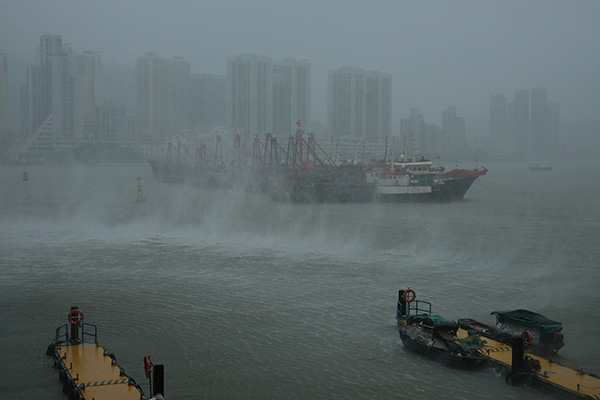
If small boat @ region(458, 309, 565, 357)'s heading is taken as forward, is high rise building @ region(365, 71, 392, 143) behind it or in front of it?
in front

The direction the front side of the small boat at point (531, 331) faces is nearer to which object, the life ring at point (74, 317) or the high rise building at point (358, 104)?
the high rise building

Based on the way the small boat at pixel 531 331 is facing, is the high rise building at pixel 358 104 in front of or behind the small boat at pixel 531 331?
in front

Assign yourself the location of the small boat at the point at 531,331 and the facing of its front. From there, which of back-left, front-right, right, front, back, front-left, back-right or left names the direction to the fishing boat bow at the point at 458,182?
front-right

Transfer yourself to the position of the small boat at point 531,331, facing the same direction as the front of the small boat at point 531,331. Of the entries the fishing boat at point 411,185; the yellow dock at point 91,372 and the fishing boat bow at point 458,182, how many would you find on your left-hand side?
1

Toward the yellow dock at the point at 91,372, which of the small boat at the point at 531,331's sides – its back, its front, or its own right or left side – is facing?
left

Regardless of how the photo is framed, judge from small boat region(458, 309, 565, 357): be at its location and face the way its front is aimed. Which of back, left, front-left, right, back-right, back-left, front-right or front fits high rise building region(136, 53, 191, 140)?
front

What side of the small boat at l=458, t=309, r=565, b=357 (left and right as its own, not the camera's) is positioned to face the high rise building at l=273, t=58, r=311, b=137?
front

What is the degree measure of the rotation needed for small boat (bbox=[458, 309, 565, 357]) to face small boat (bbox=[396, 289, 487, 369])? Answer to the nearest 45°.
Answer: approximately 45° to its left

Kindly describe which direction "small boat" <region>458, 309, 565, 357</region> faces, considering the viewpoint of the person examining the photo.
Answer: facing away from the viewer and to the left of the viewer

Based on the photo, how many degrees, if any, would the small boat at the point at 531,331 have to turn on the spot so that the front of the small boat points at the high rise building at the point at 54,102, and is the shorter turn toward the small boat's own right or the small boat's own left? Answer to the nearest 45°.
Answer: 0° — it already faces it

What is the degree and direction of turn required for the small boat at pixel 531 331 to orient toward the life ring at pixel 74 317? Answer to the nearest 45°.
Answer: approximately 45° to its left

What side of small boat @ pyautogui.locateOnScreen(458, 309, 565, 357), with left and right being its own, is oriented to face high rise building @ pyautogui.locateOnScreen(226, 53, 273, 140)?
front
